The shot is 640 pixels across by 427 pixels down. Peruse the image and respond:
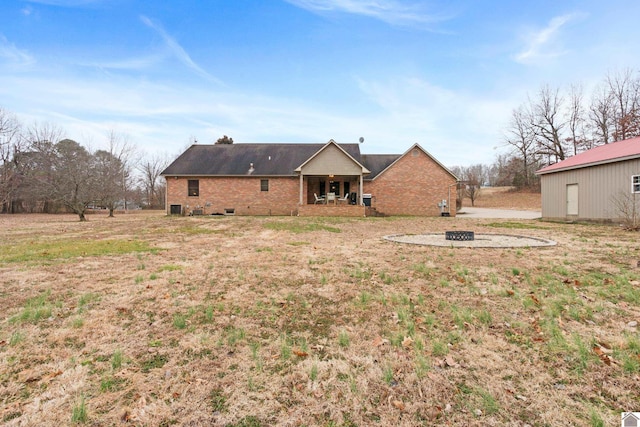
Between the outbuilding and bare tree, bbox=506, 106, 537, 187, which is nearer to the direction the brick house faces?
the bare tree

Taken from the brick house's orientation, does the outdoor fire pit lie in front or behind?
behind

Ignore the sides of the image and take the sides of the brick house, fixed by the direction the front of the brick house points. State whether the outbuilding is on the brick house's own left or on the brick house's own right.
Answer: on the brick house's own right

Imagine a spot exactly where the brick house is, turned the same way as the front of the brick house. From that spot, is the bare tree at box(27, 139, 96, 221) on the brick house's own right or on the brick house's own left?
on the brick house's own left

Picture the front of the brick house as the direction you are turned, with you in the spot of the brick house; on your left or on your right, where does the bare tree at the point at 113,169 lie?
on your left

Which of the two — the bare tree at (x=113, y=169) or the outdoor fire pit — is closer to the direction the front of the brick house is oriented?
the bare tree

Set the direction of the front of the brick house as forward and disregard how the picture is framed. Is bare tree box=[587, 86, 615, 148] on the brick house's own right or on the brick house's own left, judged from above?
on the brick house's own right

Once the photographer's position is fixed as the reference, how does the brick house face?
facing away from the viewer
